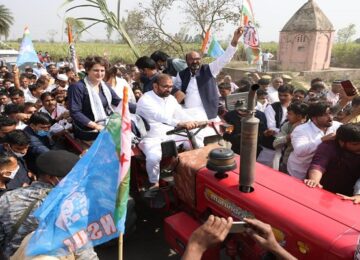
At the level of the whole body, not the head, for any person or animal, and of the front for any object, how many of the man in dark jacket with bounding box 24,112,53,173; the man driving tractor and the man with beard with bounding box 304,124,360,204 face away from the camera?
0

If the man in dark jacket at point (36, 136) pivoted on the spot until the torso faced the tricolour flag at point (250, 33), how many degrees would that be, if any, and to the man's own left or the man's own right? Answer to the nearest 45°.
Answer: approximately 45° to the man's own left

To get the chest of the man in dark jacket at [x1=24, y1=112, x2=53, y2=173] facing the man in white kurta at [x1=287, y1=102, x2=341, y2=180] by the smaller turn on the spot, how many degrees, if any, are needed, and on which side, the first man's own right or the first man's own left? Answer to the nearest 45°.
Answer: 0° — they already face them

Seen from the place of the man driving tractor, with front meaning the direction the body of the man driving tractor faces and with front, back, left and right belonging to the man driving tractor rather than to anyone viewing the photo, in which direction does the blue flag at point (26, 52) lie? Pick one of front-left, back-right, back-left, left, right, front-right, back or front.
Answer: back

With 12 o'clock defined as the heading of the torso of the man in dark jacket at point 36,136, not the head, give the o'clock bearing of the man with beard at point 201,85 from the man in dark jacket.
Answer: The man with beard is roughly at 11 o'clock from the man in dark jacket.

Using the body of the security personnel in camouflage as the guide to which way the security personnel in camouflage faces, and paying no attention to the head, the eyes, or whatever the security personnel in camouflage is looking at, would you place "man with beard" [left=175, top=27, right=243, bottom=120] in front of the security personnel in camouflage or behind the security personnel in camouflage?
in front

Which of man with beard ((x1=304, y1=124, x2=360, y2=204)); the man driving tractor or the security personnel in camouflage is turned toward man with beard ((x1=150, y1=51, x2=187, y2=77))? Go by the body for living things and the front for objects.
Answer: the security personnel in camouflage

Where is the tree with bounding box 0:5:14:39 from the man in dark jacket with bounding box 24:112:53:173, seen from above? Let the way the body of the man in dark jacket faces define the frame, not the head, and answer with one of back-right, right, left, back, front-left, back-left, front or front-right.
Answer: back-left

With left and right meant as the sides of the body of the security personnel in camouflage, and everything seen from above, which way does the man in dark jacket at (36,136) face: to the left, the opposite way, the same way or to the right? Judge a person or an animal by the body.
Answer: to the right

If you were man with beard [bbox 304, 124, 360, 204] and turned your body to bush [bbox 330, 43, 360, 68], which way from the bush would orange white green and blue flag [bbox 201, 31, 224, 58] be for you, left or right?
left

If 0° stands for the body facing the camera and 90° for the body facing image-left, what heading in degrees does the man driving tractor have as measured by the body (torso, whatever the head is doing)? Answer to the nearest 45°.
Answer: approximately 315°

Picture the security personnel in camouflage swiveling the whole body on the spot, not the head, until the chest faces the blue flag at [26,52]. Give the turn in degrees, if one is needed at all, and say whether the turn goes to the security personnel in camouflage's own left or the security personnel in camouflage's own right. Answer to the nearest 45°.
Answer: approximately 45° to the security personnel in camouflage's own left

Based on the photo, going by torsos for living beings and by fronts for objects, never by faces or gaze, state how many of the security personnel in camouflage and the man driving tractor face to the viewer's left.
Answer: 0

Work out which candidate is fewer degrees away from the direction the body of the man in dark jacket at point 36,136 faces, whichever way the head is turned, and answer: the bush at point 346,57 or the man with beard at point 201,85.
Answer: the man with beard

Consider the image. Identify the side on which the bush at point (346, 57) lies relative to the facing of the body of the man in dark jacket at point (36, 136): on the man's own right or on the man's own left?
on the man's own left

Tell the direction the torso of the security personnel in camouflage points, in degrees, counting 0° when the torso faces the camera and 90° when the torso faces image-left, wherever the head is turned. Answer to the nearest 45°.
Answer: approximately 225°
